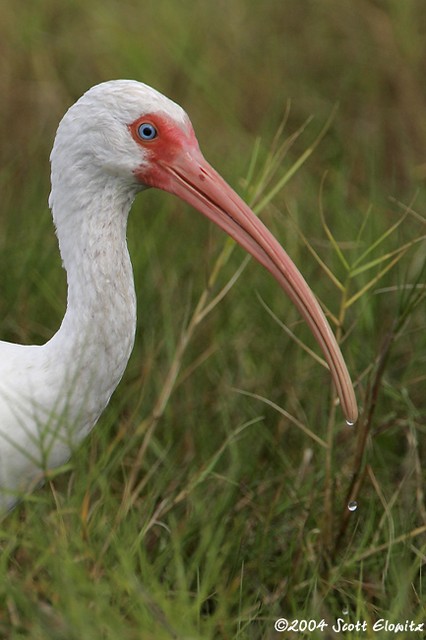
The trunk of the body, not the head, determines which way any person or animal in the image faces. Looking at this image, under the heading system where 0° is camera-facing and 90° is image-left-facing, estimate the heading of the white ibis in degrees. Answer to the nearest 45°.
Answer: approximately 270°
